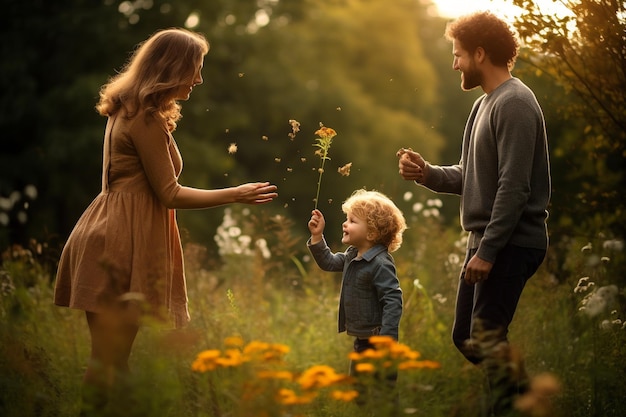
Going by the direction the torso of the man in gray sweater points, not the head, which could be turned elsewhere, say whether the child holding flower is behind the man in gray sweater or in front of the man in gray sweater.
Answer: in front

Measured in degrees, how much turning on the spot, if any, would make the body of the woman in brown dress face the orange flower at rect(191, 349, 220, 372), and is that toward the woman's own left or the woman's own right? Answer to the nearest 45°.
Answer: approximately 45° to the woman's own right

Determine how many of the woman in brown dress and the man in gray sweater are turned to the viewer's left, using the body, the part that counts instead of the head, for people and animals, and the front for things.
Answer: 1

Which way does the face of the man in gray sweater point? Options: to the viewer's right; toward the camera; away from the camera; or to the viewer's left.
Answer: to the viewer's left

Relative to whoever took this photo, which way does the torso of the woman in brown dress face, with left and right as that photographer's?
facing to the right of the viewer

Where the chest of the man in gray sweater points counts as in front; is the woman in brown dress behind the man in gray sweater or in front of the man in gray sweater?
in front

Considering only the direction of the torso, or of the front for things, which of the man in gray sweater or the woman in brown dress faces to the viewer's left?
the man in gray sweater

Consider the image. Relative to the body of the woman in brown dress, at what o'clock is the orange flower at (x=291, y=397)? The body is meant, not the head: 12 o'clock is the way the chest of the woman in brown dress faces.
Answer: The orange flower is roughly at 2 o'clock from the woman in brown dress.

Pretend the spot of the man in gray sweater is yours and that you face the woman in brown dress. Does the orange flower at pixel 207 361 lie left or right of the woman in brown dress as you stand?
left

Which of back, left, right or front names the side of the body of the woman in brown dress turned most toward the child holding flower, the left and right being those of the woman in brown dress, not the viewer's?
front

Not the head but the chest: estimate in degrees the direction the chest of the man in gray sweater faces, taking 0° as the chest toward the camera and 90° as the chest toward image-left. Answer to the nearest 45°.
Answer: approximately 90°

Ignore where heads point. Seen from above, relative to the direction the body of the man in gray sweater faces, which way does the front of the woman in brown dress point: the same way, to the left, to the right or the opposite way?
the opposite way

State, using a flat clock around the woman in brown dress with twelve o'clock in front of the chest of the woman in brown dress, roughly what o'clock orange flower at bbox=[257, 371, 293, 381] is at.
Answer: The orange flower is roughly at 2 o'clock from the woman in brown dress.
